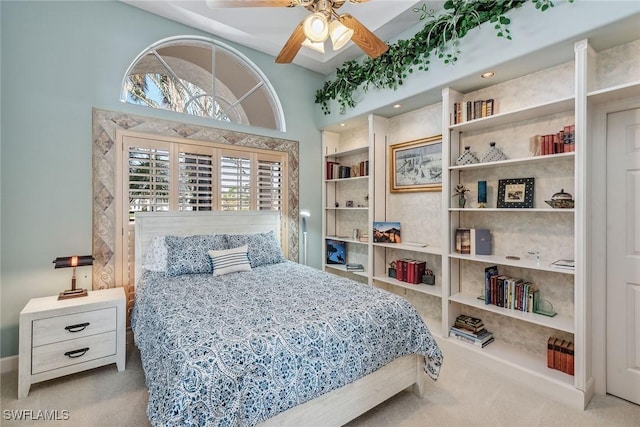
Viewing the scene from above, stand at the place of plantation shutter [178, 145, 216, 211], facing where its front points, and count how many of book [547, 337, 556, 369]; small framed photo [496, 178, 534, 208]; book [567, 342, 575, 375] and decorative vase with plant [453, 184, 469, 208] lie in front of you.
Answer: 4

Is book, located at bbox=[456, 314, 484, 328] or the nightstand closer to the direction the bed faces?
the book

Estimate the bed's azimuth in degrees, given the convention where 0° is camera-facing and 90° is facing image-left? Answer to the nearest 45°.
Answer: approximately 315°

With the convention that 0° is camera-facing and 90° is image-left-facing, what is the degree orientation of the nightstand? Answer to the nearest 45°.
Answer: approximately 315°

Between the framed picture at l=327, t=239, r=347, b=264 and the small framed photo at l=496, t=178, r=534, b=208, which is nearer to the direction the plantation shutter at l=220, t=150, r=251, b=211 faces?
the small framed photo

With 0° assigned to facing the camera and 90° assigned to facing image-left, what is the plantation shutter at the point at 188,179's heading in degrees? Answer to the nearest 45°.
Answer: approximately 315°
